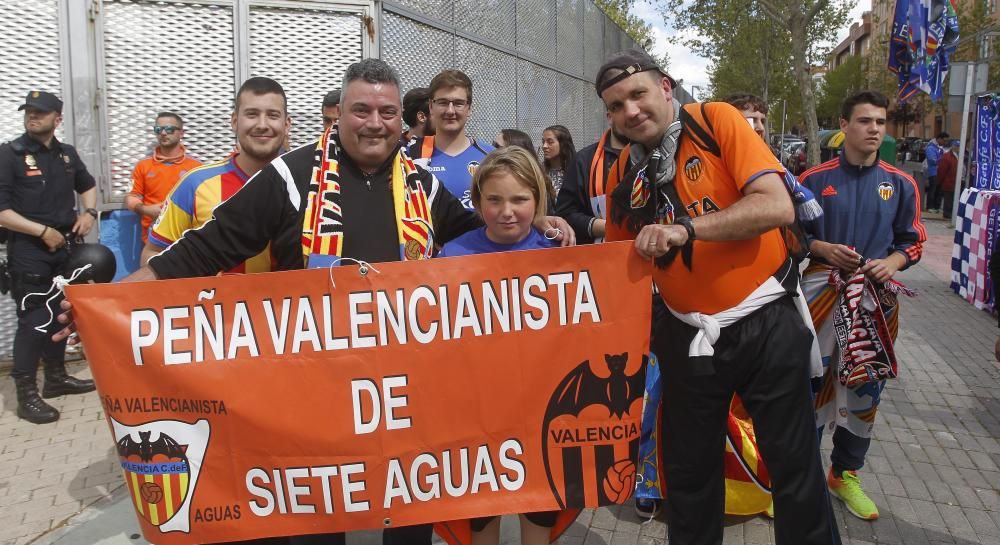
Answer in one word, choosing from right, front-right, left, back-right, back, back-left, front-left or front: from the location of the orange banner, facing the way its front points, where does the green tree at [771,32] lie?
back-left

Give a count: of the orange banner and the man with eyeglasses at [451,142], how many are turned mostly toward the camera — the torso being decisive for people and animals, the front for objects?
2

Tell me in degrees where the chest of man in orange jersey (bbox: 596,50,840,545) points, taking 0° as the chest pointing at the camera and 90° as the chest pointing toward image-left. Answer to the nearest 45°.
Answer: approximately 45°

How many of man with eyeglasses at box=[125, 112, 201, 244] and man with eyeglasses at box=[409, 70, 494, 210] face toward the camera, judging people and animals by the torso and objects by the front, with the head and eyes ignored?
2

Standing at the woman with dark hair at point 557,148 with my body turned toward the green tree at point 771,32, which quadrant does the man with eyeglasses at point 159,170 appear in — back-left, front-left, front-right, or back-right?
back-left

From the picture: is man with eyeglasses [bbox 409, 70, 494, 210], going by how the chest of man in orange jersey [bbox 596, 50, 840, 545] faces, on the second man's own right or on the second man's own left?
on the second man's own right

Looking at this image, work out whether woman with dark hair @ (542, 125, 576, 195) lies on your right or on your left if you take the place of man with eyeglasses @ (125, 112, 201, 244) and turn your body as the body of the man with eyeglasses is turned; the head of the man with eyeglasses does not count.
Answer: on your left
